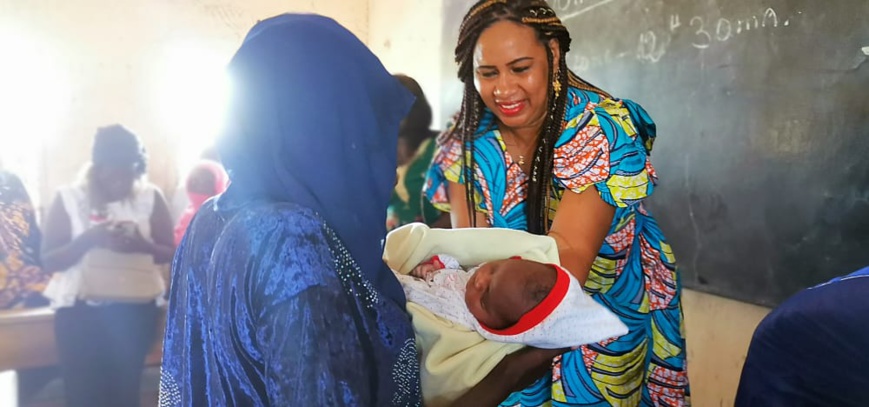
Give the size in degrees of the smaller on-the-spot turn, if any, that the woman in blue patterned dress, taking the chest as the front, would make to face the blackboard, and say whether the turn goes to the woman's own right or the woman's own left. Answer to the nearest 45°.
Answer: approximately 180°

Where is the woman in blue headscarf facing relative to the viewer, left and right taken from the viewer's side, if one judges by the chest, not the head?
facing away from the viewer and to the right of the viewer

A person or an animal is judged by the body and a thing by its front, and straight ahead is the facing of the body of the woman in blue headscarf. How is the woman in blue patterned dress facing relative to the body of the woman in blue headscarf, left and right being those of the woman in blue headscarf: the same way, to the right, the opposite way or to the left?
the opposite way

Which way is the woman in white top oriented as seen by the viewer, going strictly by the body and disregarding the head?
toward the camera

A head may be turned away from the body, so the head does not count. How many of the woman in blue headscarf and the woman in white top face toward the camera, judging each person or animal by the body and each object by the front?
1

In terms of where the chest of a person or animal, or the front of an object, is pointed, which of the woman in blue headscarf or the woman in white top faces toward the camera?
the woman in white top

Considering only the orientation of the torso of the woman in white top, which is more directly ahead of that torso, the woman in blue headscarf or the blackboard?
the woman in blue headscarf

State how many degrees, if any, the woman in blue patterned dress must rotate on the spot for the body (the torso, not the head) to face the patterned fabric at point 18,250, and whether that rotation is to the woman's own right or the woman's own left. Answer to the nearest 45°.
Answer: approximately 45° to the woman's own right

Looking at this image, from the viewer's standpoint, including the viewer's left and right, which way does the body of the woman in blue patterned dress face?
facing the viewer and to the left of the viewer

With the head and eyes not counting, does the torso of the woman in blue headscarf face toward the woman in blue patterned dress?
yes

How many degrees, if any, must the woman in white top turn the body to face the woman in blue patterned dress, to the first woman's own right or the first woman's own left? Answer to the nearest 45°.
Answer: approximately 45° to the first woman's own left

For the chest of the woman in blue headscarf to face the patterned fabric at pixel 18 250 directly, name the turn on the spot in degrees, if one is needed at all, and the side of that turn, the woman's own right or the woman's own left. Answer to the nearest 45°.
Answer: approximately 90° to the woman's own left

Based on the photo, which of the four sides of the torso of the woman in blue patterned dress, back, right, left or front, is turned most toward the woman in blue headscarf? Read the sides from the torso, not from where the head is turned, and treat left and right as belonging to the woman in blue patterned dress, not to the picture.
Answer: front

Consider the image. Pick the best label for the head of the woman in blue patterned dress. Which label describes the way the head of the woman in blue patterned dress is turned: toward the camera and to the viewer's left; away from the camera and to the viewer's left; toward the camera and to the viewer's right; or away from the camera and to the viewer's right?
toward the camera and to the viewer's left

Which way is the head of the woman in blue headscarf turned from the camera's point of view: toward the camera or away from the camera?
away from the camera
